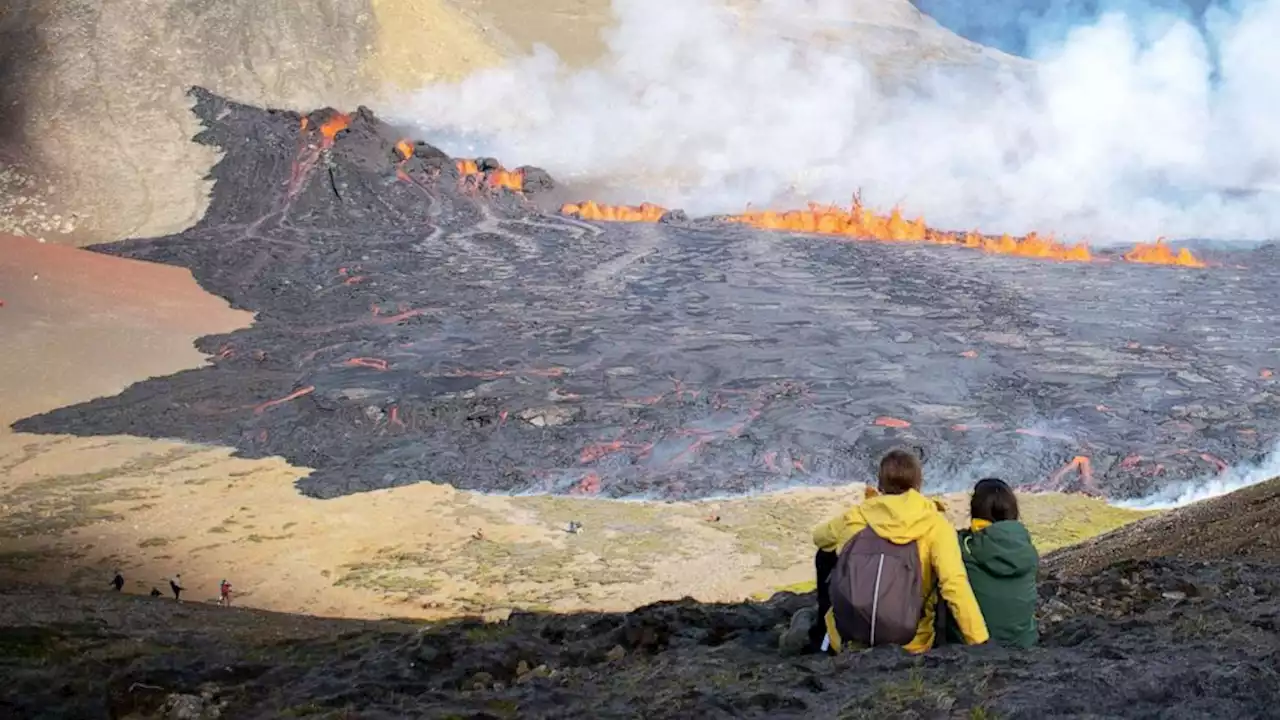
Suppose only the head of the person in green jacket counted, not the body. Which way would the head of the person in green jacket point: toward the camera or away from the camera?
away from the camera

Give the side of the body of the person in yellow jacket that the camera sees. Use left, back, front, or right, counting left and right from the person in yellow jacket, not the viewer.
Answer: back

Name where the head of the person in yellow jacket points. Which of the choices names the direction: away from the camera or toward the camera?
away from the camera
